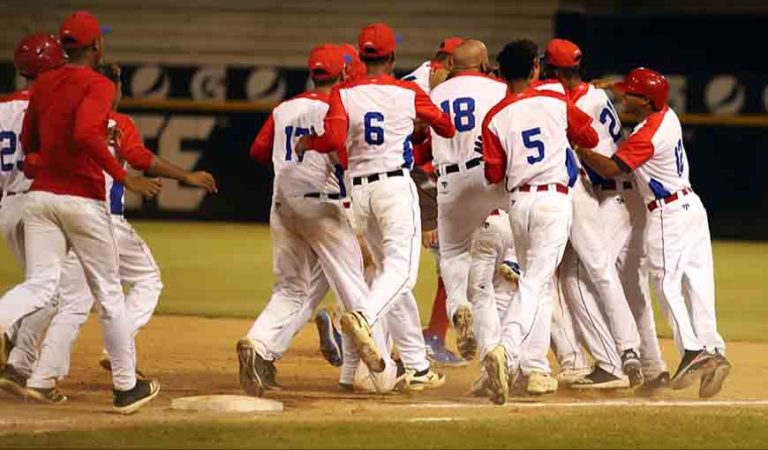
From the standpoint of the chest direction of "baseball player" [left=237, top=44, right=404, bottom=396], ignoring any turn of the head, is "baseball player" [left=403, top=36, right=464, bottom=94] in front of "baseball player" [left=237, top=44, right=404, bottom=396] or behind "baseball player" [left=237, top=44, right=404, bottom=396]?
in front

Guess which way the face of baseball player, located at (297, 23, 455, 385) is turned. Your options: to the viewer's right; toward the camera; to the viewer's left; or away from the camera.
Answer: away from the camera

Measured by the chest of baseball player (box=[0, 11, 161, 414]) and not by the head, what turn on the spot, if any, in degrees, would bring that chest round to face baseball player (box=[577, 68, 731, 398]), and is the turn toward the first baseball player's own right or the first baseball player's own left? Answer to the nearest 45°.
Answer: approximately 45° to the first baseball player's own right

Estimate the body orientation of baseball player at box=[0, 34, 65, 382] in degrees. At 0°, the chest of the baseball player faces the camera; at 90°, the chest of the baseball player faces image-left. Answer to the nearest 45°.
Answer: approximately 225°

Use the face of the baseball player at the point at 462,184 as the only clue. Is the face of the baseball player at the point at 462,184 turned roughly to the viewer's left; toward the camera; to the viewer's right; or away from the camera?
away from the camera

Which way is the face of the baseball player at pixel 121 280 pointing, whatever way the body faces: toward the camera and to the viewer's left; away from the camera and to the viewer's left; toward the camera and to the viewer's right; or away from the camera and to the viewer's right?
away from the camera and to the viewer's right

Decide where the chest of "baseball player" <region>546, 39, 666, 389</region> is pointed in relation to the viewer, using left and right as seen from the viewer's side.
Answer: facing to the left of the viewer

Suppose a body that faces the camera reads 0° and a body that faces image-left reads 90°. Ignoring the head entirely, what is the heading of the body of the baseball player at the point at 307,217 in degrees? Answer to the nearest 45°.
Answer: approximately 225°
